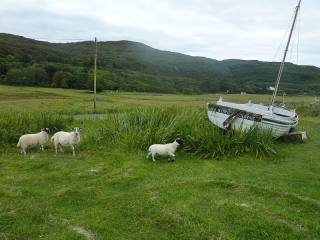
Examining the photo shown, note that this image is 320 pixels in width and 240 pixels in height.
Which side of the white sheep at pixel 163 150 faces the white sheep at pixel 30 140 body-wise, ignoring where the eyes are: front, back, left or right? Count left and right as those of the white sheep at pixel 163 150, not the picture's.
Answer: back

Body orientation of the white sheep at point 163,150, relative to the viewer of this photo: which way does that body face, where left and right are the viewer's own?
facing to the right of the viewer

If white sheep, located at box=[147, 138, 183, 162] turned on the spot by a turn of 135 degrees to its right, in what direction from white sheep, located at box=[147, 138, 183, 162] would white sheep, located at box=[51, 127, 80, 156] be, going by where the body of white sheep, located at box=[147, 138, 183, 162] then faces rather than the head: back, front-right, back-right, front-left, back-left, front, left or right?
front-right

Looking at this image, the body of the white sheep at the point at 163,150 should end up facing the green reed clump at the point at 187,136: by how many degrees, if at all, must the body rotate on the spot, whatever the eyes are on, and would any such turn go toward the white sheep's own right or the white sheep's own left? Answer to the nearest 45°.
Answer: approximately 45° to the white sheep's own left

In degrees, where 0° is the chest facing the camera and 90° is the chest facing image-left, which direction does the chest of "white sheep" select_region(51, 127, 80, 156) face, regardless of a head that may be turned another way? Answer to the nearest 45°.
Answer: approximately 315°
